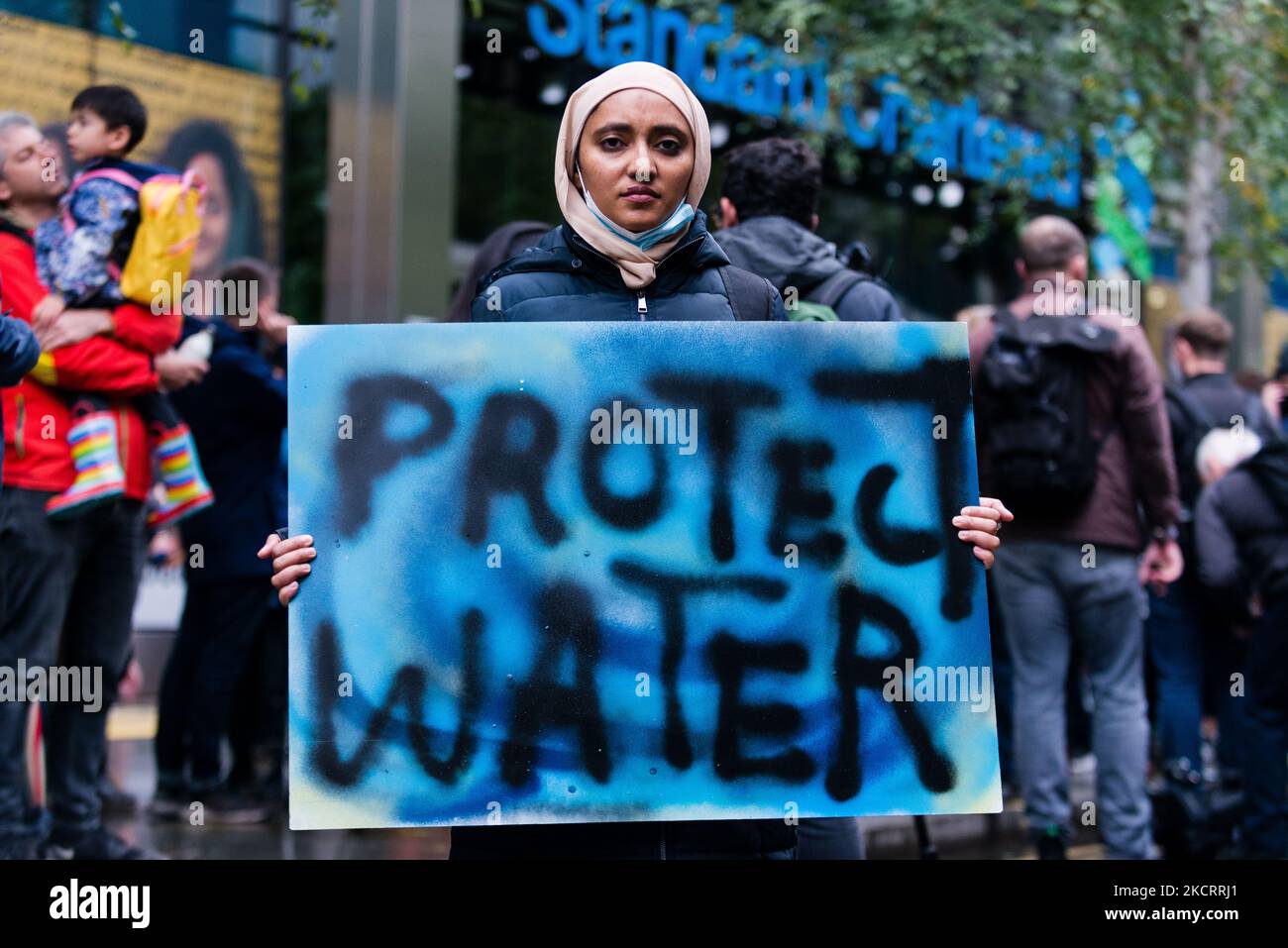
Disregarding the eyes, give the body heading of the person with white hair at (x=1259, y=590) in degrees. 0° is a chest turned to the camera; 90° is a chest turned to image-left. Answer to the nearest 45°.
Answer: approximately 135°

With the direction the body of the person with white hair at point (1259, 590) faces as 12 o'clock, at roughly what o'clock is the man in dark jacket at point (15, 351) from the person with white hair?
The man in dark jacket is roughly at 9 o'clock from the person with white hair.

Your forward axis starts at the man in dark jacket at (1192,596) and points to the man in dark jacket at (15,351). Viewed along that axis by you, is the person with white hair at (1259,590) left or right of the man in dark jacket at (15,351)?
left

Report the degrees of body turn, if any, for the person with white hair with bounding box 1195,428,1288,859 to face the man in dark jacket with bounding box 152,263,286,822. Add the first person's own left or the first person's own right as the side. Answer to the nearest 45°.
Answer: approximately 45° to the first person's own left

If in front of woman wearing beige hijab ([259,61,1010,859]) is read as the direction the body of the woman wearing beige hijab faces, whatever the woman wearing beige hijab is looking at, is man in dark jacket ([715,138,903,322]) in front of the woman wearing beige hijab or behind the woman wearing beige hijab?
behind

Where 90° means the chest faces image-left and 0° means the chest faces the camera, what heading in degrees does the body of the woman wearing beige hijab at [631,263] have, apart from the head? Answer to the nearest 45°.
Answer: approximately 0°

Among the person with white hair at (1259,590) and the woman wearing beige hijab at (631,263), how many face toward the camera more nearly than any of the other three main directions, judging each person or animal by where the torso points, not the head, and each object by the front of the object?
1

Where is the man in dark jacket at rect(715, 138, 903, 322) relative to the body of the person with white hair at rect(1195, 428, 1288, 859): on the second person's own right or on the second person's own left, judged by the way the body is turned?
on the second person's own left

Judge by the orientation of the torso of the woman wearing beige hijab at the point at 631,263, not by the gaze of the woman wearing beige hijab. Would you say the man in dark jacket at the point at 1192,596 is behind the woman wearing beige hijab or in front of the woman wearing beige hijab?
behind

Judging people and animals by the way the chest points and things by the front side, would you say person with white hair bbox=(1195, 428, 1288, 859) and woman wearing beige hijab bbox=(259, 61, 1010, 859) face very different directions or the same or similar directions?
very different directions

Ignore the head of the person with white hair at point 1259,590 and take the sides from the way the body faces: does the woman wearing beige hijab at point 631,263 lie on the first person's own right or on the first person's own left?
on the first person's own left

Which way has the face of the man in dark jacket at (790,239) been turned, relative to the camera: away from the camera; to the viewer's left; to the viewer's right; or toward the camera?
away from the camera
